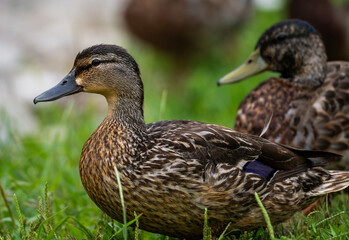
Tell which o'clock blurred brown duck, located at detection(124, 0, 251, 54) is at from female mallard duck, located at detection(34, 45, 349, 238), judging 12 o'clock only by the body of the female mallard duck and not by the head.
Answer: The blurred brown duck is roughly at 3 o'clock from the female mallard duck.

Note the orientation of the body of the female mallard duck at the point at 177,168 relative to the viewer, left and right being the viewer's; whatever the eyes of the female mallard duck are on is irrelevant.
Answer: facing to the left of the viewer
